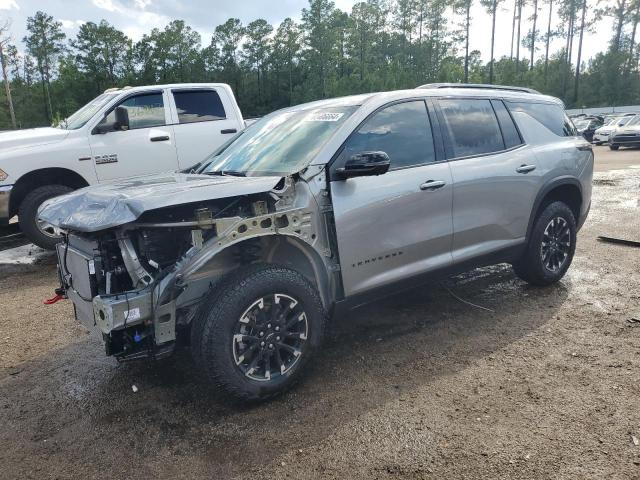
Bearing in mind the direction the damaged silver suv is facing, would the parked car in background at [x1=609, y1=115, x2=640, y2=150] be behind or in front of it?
behind

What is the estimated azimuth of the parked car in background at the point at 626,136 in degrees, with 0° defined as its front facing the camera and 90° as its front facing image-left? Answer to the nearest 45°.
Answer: approximately 45°

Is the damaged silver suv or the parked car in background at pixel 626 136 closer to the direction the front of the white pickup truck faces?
the damaged silver suv

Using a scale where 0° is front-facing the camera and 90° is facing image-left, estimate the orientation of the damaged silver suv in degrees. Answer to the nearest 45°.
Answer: approximately 45°

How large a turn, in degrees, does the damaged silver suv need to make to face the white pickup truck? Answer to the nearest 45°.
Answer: approximately 90° to its right

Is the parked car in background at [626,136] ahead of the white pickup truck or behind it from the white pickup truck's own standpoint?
behind

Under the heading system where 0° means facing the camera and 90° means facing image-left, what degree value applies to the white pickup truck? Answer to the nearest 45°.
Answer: approximately 45°

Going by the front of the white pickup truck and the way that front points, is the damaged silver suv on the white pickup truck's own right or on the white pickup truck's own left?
on the white pickup truck's own left
